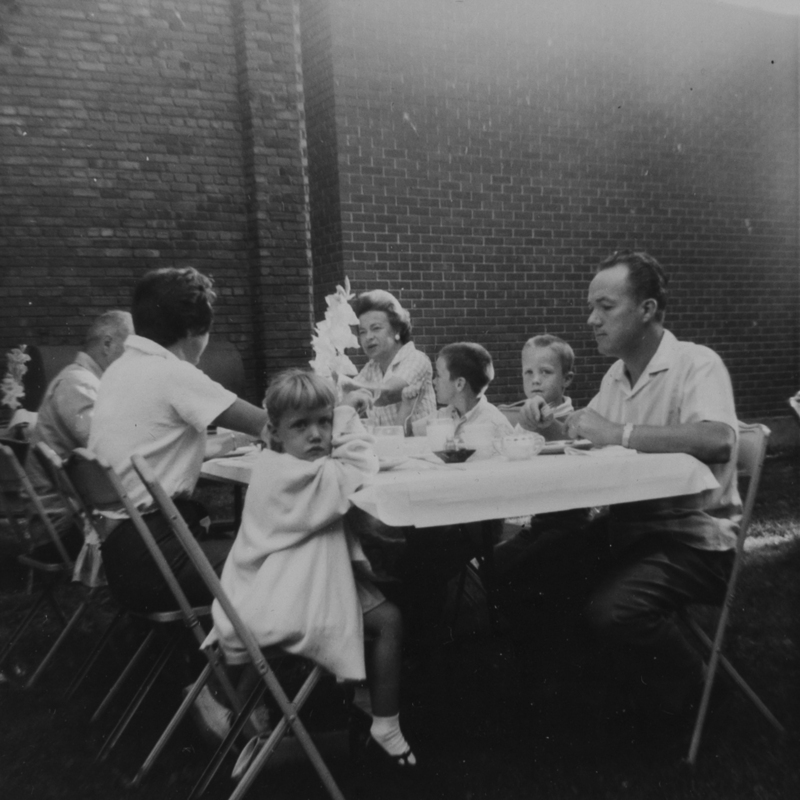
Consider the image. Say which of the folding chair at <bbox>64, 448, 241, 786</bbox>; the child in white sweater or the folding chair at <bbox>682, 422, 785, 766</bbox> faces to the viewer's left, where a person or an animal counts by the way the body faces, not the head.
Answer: the folding chair at <bbox>682, 422, 785, 766</bbox>

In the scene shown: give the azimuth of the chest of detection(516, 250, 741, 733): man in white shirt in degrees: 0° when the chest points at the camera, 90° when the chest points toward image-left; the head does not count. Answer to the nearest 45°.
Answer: approximately 45°

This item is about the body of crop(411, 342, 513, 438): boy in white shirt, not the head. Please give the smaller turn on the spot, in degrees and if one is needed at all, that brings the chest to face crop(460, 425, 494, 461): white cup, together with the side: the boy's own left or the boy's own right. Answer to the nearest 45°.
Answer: approximately 45° to the boy's own left

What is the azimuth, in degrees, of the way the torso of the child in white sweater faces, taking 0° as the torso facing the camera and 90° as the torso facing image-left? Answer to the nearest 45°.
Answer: approximately 315°

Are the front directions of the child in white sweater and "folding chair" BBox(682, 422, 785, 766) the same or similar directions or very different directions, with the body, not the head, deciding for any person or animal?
very different directions

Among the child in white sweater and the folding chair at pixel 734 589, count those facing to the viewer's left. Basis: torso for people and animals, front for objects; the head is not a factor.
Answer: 1

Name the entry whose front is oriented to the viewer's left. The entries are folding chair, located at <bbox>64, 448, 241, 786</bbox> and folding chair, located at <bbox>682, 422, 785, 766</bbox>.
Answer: folding chair, located at <bbox>682, 422, 785, 766</bbox>
